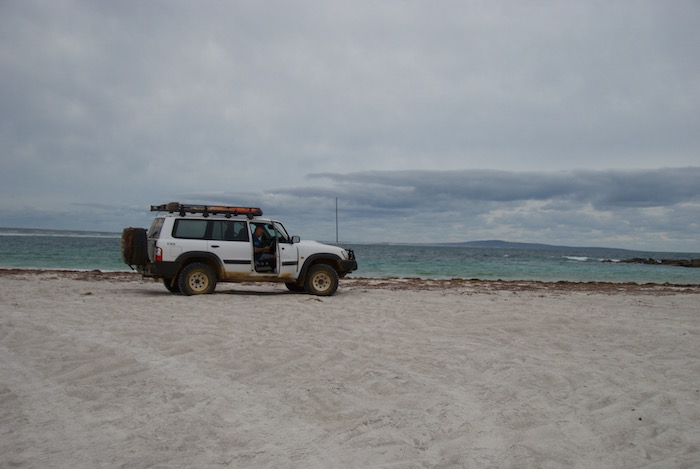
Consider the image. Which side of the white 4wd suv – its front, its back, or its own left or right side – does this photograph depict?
right
